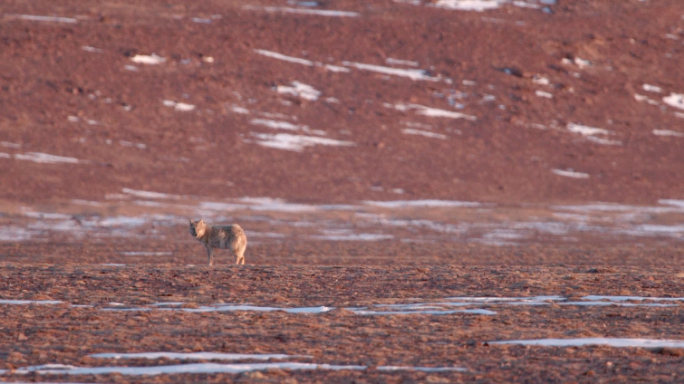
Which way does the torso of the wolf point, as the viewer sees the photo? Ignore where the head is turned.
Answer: to the viewer's left
